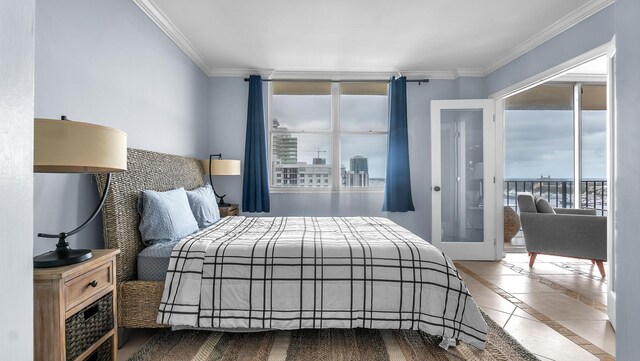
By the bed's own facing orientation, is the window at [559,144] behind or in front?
in front

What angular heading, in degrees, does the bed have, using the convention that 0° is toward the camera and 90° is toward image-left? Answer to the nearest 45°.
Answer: approximately 270°

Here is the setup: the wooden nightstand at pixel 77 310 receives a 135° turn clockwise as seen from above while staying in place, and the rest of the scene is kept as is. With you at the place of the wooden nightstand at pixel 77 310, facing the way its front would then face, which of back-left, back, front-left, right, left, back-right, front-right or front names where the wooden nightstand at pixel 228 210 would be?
back-right

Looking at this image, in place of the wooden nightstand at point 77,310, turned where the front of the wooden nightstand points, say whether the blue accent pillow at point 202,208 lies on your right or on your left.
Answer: on your left

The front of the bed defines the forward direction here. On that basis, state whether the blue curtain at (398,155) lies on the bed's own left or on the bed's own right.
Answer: on the bed's own left
